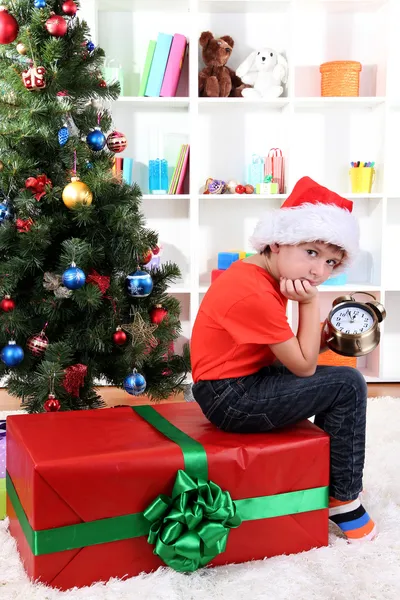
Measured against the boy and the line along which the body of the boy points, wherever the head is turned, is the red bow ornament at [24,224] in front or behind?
behind

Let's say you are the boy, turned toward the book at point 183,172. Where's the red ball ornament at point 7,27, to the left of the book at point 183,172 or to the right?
left

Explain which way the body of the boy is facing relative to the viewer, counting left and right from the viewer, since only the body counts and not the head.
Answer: facing to the right of the viewer

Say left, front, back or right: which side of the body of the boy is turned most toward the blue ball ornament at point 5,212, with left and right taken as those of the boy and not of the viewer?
back

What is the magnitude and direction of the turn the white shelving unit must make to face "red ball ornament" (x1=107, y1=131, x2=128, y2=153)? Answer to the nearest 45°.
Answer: approximately 45° to its right

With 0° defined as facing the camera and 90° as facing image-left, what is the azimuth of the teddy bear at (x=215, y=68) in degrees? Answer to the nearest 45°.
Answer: approximately 315°

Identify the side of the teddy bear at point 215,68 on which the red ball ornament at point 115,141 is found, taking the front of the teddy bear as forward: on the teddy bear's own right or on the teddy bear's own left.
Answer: on the teddy bear's own right

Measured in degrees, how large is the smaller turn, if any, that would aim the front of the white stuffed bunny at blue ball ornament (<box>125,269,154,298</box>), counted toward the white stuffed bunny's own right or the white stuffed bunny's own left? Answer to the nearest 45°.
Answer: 0° — it already faces it

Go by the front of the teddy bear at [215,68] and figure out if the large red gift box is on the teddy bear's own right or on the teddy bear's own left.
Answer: on the teddy bear's own right

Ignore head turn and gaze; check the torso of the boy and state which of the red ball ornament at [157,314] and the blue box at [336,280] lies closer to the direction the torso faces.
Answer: the blue box
